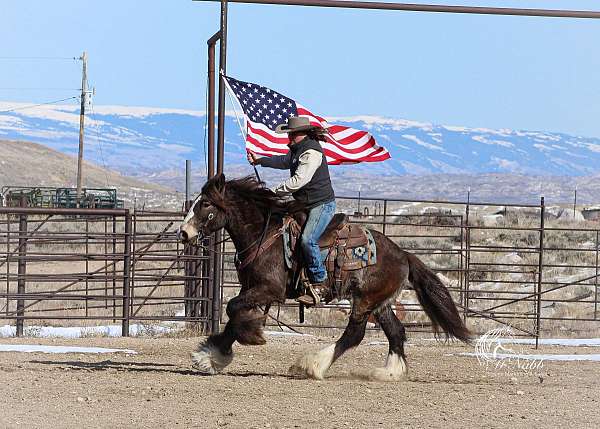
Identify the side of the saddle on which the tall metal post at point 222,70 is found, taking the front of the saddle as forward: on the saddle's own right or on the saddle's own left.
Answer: on the saddle's own right

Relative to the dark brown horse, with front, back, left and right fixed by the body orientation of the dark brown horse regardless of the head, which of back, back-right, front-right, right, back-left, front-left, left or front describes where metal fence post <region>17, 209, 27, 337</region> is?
front-right

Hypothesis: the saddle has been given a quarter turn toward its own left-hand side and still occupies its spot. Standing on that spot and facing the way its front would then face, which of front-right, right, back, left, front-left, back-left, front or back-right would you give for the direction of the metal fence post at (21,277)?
back-right

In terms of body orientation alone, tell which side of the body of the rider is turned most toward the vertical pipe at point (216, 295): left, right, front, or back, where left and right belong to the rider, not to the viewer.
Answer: right

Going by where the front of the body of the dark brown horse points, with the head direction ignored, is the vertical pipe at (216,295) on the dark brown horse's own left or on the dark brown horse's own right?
on the dark brown horse's own right

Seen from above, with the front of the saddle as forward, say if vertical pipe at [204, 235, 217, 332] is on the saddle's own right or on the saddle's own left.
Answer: on the saddle's own right

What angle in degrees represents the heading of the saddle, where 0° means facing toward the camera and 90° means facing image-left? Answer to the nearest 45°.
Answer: approximately 90°

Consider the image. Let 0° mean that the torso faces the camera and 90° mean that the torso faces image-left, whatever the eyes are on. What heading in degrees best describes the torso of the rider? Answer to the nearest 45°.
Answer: approximately 90°

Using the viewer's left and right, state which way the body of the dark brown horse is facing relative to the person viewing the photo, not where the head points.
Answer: facing to the left of the viewer

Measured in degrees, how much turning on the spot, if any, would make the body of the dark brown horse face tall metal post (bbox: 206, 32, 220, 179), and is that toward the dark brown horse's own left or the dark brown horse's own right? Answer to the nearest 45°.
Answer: approximately 90° to the dark brown horse's own right

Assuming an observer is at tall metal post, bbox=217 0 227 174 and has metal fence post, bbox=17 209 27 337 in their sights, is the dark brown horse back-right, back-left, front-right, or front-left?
back-left

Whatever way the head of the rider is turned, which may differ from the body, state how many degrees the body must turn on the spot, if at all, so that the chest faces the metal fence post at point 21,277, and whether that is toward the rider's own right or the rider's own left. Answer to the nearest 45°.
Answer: approximately 45° to the rider's own right
